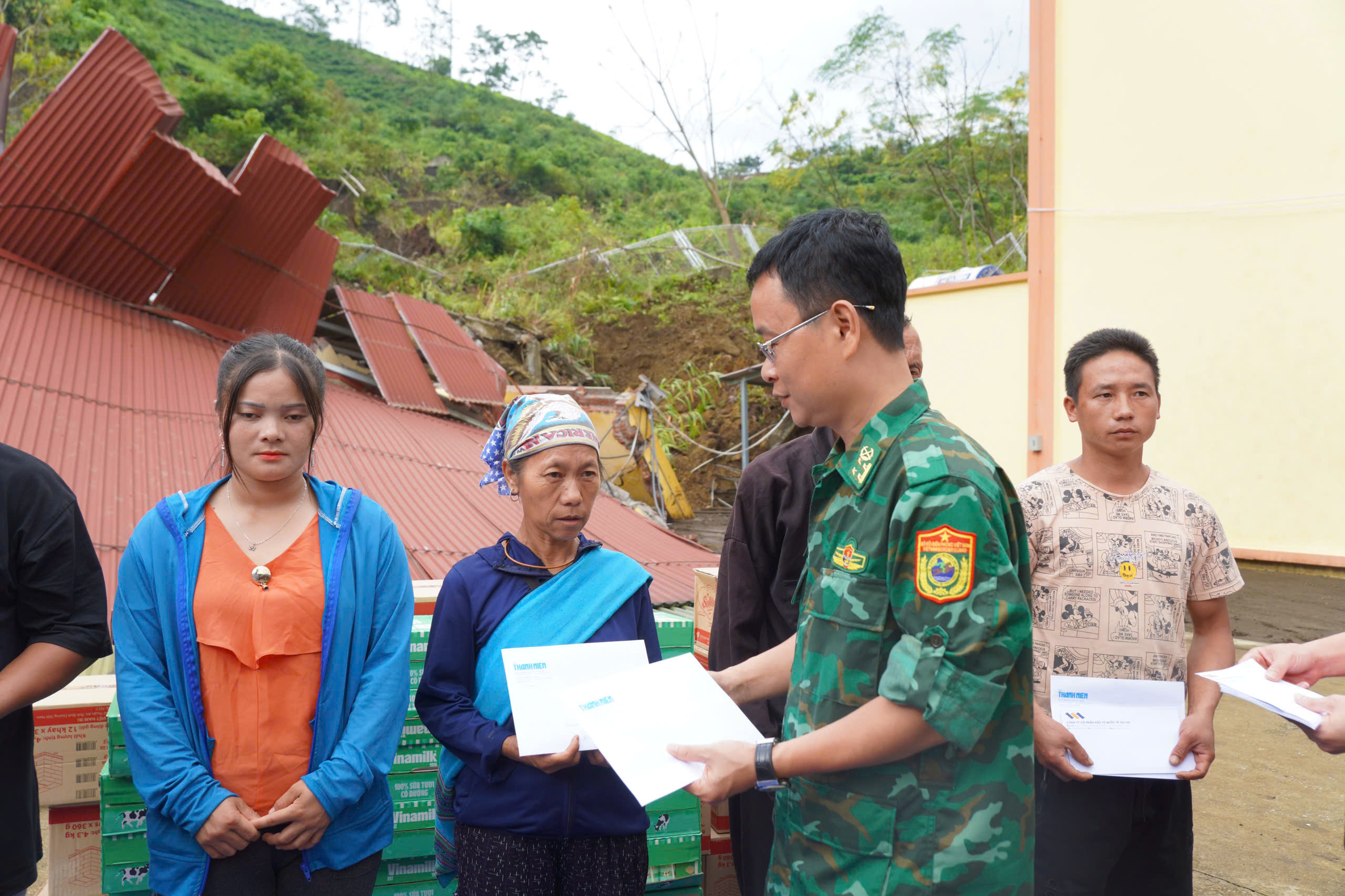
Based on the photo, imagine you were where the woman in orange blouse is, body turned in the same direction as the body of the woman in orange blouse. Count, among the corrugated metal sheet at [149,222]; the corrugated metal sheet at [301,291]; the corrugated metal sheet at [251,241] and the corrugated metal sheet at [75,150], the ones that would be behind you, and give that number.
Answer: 4

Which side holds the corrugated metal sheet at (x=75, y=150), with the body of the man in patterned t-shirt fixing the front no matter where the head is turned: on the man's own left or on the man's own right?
on the man's own right

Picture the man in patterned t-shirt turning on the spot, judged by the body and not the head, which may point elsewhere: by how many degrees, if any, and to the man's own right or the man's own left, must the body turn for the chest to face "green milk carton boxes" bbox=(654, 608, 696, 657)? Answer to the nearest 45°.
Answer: approximately 90° to the man's own right

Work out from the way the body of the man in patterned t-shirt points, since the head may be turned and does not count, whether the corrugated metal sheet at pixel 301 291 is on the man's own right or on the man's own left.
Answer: on the man's own right

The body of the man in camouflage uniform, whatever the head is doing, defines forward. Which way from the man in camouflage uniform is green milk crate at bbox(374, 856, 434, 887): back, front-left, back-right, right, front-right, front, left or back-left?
front-right

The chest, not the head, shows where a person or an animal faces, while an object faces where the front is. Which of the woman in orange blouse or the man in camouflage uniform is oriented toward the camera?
the woman in orange blouse

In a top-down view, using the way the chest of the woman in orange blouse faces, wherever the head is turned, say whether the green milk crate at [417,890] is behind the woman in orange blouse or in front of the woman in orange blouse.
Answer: behind

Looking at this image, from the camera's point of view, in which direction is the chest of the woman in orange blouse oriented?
toward the camera

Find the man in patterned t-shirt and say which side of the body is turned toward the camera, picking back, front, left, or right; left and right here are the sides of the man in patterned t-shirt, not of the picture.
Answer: front

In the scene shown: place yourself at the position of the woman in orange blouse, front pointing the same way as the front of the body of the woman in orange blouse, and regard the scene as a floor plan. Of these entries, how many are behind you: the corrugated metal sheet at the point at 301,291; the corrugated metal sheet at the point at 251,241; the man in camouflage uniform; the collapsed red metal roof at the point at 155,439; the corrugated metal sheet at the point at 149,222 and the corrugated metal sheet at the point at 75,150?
5

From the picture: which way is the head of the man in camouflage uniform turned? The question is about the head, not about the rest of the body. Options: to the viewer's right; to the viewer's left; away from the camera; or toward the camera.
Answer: to the viewer's left

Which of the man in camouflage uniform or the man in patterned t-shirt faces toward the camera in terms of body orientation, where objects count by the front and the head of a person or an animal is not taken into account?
the man in patterned t-shirt

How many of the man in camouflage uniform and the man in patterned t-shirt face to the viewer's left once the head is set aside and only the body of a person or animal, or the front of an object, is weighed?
1

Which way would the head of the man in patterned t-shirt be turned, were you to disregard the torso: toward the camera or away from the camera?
toward the camera

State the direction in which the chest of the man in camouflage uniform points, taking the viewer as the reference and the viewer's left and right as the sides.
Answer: facing to the left of the viewer

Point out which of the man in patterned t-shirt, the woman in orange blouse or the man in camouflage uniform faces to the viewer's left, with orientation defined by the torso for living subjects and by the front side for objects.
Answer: the man in camouflage uniform
